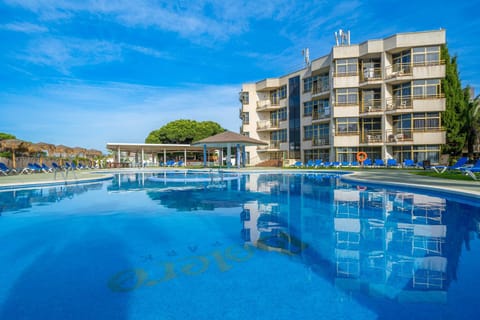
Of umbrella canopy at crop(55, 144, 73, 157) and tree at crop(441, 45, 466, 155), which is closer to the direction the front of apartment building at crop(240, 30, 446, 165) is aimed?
the umbrella canopy

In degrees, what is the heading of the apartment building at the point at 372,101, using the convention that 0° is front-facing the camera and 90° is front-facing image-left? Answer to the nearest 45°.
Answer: approximately 45°

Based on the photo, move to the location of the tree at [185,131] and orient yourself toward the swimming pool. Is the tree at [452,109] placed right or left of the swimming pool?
left

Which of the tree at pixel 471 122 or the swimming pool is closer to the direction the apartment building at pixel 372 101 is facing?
the swimming pool

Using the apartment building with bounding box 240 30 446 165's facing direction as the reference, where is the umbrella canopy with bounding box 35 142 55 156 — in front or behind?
in front

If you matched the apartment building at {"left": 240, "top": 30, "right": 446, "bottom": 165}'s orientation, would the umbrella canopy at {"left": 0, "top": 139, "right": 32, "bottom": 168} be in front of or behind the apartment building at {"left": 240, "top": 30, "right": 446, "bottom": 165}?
in front

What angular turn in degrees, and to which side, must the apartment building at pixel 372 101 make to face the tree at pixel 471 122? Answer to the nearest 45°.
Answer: approximately 135° to its left

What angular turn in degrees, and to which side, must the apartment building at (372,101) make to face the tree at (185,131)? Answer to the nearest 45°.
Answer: approximately 90° to its right

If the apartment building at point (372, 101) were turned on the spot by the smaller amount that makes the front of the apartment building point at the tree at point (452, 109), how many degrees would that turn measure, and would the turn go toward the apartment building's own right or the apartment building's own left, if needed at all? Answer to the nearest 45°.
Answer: approximately 135° to the apartment building's own left

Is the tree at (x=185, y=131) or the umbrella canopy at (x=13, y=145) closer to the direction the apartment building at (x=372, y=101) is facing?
the umbrella canopy
